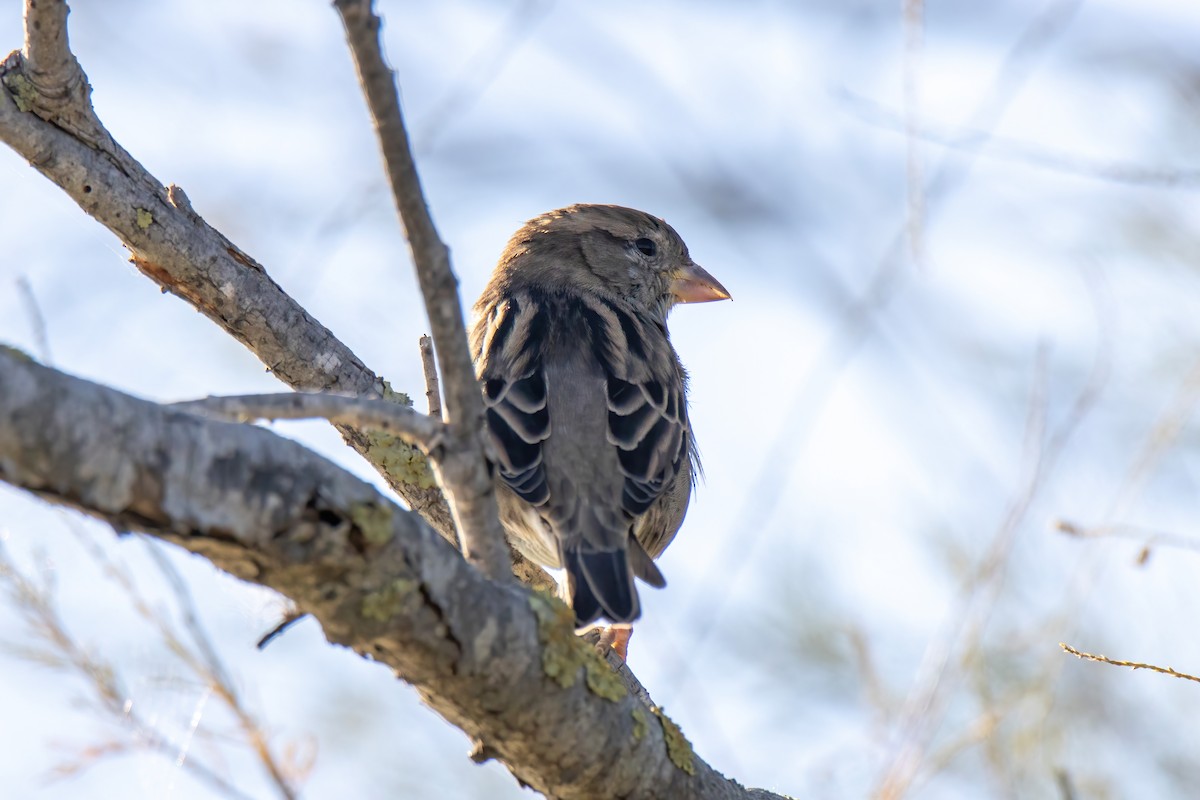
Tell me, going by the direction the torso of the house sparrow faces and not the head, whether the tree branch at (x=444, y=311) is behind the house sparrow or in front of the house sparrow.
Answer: behind

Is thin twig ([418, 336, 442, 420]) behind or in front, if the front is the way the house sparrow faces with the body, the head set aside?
behind

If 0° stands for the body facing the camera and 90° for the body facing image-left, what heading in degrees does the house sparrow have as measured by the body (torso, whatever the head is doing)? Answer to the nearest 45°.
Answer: approximately 180°
